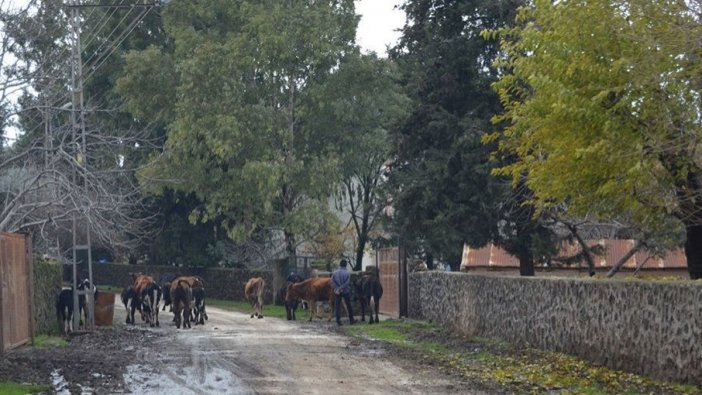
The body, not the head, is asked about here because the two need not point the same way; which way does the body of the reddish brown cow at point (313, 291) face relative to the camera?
to the viewer's left

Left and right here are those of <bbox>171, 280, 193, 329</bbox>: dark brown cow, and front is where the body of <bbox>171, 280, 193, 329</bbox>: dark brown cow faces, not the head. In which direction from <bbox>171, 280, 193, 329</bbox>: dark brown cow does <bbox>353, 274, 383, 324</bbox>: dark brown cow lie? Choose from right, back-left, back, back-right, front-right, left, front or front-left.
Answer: right

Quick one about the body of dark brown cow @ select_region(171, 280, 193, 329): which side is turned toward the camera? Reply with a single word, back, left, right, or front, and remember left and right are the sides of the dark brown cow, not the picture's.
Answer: back

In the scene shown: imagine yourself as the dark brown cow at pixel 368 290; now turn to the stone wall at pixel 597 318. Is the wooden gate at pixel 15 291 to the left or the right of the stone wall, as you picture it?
right

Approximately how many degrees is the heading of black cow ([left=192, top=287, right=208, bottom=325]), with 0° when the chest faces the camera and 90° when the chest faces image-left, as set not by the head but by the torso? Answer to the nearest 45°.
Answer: approximately 180°

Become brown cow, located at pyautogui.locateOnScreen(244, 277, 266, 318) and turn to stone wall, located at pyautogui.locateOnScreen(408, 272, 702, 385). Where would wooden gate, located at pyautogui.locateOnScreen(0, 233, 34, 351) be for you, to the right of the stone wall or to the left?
right

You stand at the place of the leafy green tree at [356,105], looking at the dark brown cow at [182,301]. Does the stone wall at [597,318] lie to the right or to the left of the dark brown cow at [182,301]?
left

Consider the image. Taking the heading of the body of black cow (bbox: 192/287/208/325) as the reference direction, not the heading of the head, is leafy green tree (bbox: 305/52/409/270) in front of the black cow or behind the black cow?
in front
